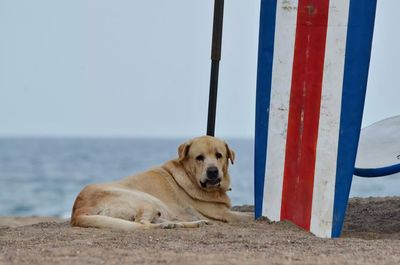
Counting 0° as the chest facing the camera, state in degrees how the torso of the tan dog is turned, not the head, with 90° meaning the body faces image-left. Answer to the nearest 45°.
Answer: approximately 270°

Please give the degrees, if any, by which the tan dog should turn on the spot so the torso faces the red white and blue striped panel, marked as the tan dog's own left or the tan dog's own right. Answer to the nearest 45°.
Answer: approximately 45° to the tan dog's own right
